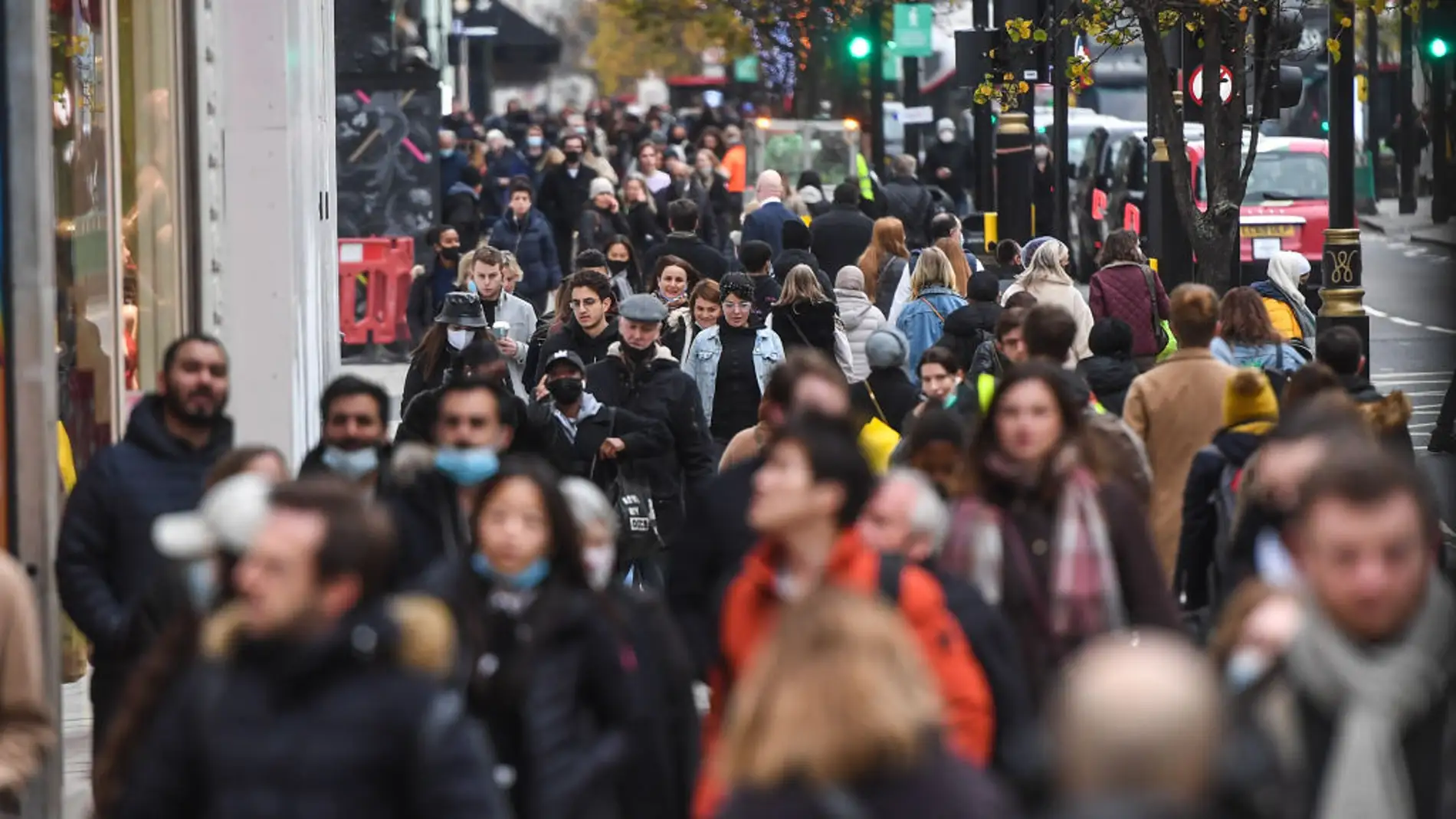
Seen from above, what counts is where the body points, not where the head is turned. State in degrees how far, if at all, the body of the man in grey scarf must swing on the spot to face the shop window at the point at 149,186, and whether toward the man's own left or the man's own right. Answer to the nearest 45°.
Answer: approximately 135° to the man's own right

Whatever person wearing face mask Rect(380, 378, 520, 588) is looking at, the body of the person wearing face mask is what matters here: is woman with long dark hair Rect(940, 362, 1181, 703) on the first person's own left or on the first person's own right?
on the first person's own left

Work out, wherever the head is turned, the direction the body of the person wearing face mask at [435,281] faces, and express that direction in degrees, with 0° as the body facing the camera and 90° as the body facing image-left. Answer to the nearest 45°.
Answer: approximately 315°

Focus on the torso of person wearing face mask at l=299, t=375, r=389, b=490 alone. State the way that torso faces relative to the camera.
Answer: toward the camera

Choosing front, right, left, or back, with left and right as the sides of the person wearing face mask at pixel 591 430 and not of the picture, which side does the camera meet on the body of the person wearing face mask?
front

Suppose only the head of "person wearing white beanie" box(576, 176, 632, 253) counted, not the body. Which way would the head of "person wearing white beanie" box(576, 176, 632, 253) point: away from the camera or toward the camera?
toward the camera

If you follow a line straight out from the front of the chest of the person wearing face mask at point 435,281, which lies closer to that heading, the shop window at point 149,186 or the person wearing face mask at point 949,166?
the shop window

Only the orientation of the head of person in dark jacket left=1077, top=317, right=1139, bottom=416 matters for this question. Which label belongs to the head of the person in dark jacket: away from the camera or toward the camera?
away from the camera

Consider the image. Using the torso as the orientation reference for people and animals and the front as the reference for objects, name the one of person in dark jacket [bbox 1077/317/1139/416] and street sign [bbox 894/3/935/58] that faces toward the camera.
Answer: the street sign

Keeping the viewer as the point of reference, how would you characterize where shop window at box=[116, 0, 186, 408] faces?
facing to the right of the viewer

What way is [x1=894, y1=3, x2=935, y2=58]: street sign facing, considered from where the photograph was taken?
facing the viewer

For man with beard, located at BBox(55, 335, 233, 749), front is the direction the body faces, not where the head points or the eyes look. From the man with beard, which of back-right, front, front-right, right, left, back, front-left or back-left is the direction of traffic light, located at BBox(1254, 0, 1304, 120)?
left
